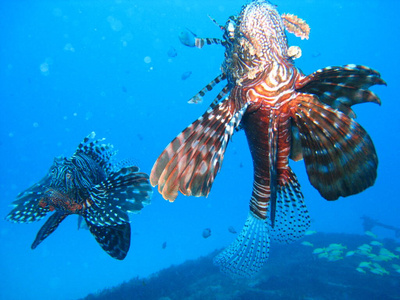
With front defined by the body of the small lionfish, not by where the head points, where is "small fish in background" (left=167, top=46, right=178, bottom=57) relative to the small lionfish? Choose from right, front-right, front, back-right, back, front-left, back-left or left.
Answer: back

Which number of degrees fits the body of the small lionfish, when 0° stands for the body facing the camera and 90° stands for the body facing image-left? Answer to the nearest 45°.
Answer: approximately 45°

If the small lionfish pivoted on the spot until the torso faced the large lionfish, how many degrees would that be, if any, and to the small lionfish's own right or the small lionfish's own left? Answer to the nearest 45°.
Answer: approximately 90° to the small lionfish's own left

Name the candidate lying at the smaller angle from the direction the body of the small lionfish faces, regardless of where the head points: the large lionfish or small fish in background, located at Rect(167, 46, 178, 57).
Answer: the large lionfish
